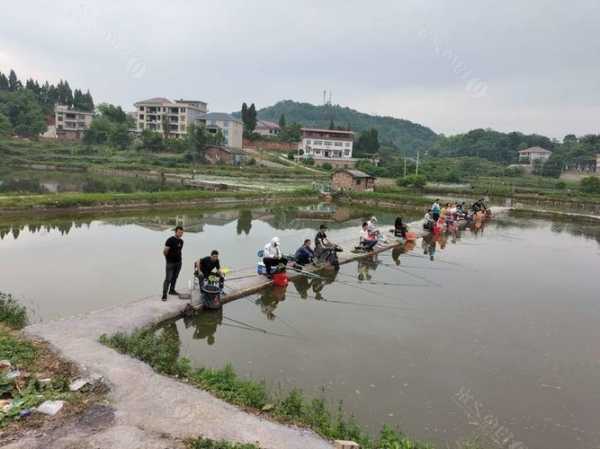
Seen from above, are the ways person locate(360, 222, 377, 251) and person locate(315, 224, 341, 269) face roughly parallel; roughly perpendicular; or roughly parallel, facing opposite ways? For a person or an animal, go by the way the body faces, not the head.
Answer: roughly parallel

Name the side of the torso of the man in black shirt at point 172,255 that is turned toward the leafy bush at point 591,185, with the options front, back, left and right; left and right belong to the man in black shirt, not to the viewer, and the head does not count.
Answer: left

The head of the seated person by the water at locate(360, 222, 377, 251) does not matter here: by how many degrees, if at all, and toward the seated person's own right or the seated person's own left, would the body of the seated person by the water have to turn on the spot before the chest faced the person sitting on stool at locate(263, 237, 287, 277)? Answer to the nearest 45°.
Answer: approximately 90° to the seated person's own right

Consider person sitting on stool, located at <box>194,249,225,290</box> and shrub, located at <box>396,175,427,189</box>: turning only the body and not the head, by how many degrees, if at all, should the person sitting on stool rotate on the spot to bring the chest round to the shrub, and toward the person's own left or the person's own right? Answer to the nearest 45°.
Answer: approximately 90° to the person's own left

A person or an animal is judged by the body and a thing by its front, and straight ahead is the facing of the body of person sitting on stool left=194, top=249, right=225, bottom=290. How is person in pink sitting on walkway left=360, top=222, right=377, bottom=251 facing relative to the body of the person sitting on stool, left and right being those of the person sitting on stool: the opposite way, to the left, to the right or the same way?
the same way

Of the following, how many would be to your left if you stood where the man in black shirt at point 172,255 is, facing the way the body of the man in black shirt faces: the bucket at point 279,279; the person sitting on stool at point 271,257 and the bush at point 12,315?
2

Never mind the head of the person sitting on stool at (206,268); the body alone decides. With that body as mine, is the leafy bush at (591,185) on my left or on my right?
on my left

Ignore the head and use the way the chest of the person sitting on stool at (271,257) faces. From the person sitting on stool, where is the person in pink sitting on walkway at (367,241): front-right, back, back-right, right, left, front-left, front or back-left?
left

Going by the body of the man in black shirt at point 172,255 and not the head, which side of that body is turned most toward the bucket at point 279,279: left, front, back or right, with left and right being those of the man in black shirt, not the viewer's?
left

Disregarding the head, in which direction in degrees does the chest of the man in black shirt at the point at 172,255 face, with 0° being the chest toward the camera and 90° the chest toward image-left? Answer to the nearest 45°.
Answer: approximately 315°

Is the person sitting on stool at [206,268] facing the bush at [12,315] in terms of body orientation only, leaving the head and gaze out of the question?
no

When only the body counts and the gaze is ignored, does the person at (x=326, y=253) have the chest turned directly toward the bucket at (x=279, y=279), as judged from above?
no

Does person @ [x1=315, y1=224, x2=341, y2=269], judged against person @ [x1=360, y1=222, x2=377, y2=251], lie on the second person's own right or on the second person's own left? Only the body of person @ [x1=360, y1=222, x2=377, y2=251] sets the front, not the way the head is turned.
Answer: on the second person's own right
